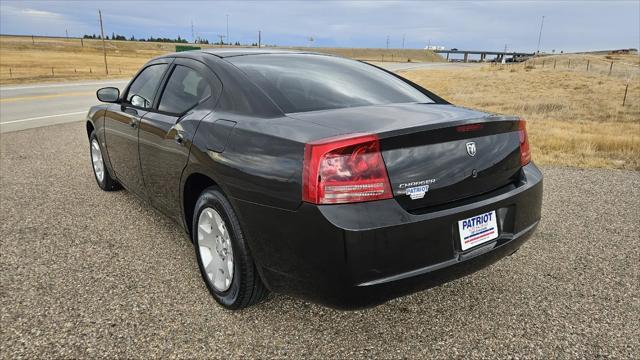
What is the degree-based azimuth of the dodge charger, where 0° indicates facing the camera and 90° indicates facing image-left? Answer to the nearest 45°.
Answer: approximately 135°

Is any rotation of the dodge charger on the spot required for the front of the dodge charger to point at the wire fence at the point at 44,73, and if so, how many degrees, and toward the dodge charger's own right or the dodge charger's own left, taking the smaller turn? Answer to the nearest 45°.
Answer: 0° — it already faces it
